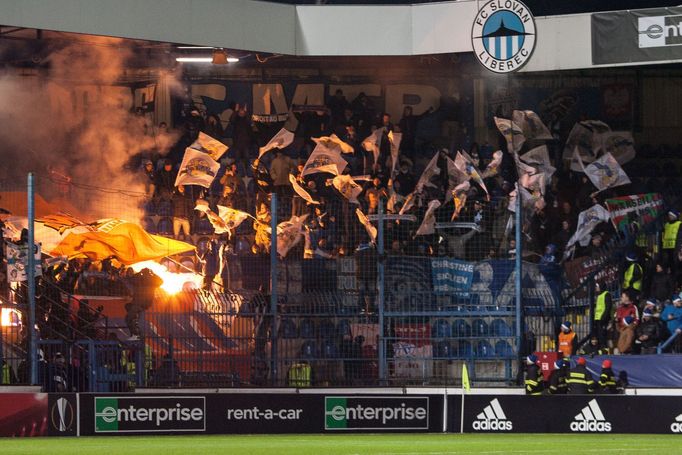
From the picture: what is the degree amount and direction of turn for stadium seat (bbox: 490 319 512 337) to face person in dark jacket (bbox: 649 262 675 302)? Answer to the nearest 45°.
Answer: approximately 135° to its left

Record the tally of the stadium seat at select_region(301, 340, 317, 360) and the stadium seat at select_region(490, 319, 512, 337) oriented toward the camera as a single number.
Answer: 2

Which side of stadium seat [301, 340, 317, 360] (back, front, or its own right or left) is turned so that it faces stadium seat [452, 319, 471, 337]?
left

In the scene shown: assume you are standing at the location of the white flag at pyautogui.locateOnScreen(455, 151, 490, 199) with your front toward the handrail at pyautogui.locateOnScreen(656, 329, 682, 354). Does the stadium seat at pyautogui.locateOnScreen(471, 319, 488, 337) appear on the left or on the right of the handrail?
right

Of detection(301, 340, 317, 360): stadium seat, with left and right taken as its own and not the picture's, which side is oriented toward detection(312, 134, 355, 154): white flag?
back

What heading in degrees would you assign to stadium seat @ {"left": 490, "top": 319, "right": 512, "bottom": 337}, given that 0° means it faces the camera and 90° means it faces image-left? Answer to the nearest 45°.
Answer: approximately 0°

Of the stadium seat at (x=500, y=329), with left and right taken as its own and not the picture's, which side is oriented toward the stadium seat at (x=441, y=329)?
right

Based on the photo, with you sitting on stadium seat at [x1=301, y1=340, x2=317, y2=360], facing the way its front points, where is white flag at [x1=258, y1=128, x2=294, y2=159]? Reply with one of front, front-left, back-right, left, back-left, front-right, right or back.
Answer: back

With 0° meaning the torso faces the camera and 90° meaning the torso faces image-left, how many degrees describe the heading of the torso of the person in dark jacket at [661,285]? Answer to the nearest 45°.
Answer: approximately 45°

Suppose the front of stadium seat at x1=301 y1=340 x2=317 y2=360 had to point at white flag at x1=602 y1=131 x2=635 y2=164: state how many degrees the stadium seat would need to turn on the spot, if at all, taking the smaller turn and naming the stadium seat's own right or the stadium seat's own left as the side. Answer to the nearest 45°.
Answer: approximately 135° to the stadium seat's own left
